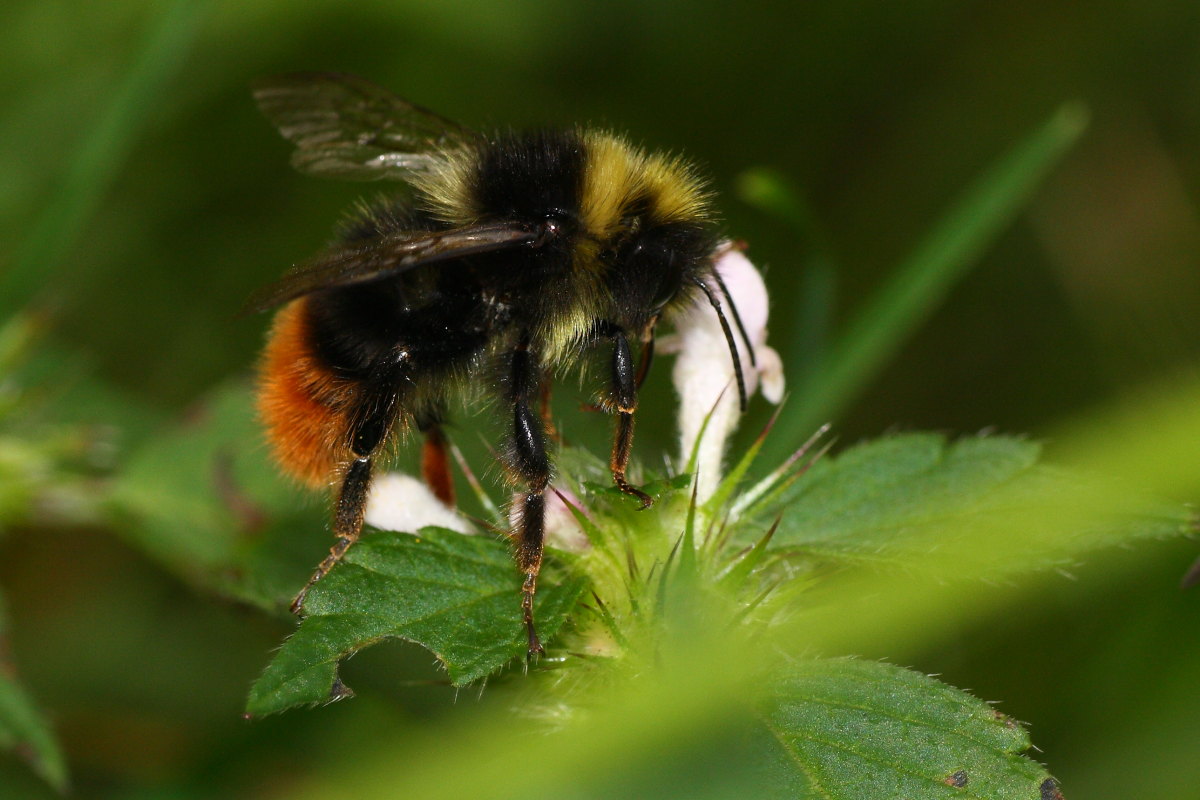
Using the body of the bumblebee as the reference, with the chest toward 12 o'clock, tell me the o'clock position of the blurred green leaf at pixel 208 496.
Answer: The blurred green leaf is roughly at 8 o'clock from the bumblebee.

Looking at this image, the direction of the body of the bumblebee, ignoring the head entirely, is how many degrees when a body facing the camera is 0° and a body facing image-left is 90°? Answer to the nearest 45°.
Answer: approximately 270°

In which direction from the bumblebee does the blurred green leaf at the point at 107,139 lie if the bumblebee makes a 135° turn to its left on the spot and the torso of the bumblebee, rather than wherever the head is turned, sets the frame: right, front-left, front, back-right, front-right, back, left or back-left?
front

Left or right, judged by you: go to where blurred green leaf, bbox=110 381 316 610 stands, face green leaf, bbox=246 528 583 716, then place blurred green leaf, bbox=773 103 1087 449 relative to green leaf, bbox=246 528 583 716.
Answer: left

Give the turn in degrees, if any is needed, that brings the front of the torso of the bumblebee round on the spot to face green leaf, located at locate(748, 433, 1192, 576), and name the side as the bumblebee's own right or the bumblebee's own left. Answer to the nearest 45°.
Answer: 0° — it already faces it
